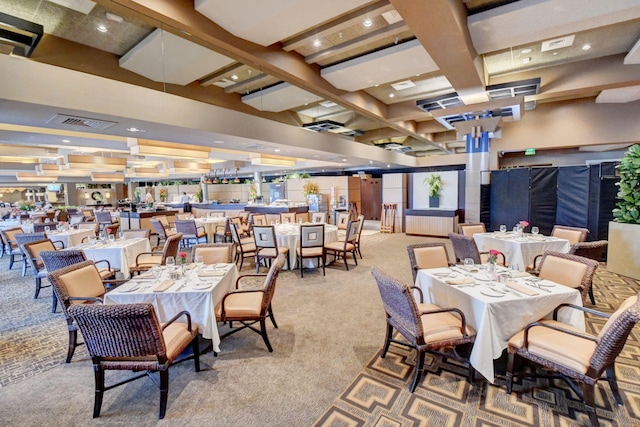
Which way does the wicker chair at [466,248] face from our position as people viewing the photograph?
facing away from the viewer and to the right of the viewer

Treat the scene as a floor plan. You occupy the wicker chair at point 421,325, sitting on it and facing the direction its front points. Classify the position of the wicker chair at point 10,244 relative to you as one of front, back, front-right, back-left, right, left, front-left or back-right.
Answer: back-left

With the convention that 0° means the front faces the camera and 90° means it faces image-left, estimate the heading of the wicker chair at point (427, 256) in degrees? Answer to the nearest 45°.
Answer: approximately 315°

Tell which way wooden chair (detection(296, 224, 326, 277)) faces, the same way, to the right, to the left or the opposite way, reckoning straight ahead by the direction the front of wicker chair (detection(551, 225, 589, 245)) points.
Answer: to the right

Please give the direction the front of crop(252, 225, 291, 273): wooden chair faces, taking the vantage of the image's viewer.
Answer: facing away from the viewer and to the right of the viewer

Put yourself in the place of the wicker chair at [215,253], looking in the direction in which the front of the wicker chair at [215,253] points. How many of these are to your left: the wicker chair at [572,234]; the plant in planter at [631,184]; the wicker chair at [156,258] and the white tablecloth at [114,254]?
2

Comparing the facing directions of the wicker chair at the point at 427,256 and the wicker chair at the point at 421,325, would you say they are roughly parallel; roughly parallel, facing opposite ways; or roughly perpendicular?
roughly perpendicular

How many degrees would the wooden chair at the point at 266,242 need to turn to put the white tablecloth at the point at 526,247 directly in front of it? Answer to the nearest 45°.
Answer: approximately 90° to its right

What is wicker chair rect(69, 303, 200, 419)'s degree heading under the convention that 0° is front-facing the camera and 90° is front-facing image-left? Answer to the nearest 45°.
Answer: approximately 225°

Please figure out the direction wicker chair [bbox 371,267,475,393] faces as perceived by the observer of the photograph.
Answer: facing away from the viewer and to the right of the viewer

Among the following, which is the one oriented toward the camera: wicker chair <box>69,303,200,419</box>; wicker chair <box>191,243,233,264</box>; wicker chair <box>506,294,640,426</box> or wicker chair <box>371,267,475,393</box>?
wicker chair <box>191,243,233,264</box>

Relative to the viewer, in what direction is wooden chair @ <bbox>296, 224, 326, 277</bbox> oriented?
away from the camera
